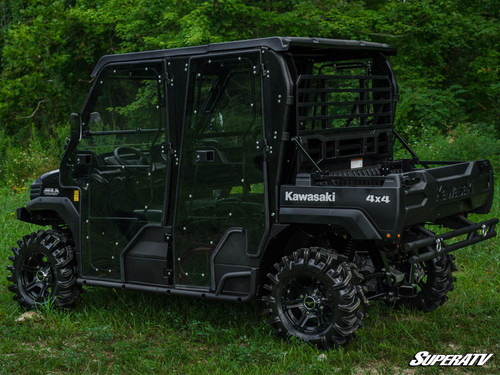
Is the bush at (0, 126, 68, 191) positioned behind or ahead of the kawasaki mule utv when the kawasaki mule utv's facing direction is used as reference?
ahead

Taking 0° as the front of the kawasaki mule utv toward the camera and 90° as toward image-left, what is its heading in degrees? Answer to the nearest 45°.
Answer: approximately 135°
